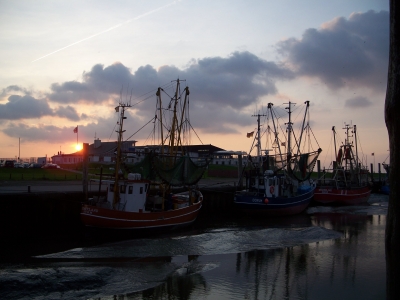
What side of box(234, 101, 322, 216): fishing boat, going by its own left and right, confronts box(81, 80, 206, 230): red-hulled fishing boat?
back

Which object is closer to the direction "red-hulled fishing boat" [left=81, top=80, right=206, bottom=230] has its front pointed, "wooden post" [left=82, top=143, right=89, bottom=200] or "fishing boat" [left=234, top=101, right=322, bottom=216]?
the fishing boat

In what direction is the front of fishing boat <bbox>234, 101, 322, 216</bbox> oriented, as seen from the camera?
facing away from the viewer and to the right of the viewer

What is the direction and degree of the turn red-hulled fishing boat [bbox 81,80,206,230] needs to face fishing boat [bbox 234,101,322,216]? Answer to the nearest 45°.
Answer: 0° — it already faces it

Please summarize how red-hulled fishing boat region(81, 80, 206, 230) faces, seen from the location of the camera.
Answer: facing away from the viewer and to the right of the viewer
